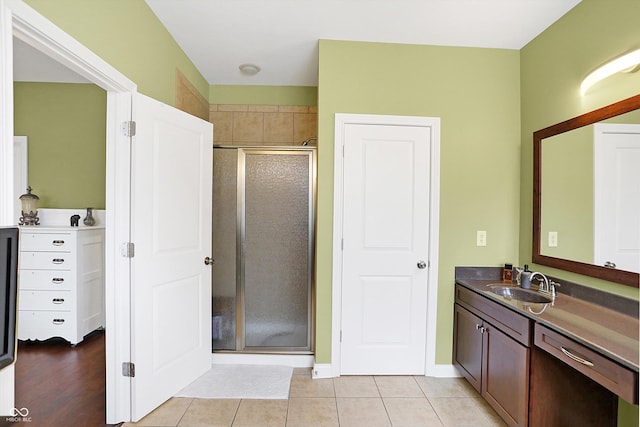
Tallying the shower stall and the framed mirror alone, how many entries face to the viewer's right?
0

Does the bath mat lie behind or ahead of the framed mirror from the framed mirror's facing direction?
ahead

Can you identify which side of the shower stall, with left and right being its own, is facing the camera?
front

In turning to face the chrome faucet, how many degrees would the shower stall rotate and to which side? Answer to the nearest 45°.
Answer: approximately 45° to its left

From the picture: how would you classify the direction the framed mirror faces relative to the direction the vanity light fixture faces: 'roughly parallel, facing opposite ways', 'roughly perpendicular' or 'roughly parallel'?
roughly parallel

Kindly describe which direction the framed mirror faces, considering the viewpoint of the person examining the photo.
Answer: facing the viewer and to the left of the viewer

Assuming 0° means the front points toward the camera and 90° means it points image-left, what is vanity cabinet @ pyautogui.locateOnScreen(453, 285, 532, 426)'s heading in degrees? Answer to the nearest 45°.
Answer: approximately 45°

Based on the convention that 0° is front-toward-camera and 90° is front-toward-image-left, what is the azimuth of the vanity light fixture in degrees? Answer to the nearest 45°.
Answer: approximately 45°
